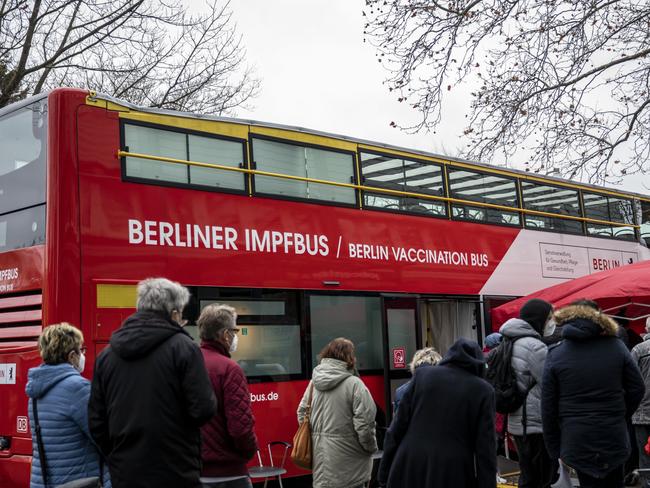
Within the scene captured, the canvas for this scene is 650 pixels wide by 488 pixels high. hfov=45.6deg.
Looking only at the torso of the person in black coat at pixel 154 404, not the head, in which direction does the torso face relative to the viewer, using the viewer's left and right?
facing away from the viewer and to the right of the viewer

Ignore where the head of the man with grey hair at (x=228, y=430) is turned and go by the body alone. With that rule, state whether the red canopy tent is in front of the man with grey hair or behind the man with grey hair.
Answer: in front

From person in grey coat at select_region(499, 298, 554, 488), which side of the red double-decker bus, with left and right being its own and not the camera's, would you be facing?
right

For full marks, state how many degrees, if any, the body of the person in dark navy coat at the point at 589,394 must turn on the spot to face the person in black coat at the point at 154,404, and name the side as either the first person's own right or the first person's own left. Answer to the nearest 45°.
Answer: approximately 135° to the first person's own left

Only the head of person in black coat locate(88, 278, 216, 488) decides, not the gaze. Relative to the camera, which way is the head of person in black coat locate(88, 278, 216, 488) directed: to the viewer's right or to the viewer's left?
to the viewer's right

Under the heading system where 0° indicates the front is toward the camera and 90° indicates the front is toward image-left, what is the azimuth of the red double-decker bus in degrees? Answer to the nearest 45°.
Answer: approximately 225°

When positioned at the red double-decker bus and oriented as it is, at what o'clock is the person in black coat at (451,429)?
The person in black coat is roughly at 4 o'clock from the red double-decker bus.

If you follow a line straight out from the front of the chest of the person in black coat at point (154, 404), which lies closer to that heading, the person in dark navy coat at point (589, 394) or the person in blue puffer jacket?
the person in dark navy coat

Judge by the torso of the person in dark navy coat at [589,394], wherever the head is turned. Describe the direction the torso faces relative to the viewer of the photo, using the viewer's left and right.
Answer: facing away from the viewer

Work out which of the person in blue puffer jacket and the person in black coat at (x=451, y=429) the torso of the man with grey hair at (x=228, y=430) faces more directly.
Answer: the person in black coat

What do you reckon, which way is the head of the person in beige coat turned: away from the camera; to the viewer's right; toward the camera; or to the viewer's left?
away from the camera

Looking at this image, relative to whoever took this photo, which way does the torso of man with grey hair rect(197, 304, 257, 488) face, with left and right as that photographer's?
facing away from the viewer and to the right of the viewer

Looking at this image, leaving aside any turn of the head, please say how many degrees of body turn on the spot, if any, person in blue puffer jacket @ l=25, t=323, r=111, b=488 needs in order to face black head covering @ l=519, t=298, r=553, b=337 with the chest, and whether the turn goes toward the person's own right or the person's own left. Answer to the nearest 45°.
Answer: approximately 45° to the person's own right

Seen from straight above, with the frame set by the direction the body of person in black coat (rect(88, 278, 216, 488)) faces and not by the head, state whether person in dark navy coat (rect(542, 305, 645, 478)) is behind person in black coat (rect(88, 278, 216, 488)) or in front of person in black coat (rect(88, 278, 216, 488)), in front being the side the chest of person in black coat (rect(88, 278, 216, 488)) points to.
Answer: in front
